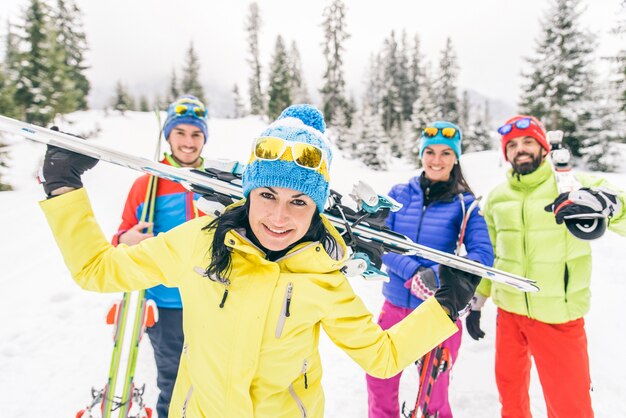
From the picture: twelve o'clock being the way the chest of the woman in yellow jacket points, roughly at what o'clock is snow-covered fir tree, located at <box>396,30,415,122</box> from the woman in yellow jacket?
The snow-covered fir tree is roughly at 7 o'clock from the woman in yellow jacket.

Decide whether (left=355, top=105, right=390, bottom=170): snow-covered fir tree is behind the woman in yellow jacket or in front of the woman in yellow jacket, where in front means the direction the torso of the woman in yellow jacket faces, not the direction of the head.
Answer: behind

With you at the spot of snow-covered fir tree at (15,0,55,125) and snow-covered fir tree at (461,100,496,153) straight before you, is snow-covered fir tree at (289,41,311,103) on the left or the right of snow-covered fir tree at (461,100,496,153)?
left

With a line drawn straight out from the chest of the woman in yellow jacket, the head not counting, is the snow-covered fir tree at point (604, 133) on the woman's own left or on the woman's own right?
on the woman's own left

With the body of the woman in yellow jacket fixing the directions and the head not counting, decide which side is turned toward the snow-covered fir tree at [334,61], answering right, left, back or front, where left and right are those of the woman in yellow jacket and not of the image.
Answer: back

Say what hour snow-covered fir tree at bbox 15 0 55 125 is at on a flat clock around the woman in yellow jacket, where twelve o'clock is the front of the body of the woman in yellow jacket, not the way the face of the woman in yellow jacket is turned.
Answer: The snow-covered fir tree is roughly at 5 o'clock from the woman in yellow jacket.

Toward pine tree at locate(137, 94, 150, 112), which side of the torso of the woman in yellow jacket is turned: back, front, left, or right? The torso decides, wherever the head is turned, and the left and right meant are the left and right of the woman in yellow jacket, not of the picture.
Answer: back

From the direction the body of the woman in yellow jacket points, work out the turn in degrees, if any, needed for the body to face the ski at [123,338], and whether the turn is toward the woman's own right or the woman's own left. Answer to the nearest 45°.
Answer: approximately 135° to the woman's own right

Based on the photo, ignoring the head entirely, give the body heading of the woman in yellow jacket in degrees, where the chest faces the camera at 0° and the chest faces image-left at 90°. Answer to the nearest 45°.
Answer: approximately 0°

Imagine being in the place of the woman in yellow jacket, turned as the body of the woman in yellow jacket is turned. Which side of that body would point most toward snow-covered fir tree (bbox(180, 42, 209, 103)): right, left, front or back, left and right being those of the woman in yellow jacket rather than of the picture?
back

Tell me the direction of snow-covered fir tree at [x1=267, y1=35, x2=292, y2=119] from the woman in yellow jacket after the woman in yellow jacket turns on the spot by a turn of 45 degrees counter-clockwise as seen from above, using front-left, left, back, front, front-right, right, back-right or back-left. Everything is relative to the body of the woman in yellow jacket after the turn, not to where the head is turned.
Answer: back-left
